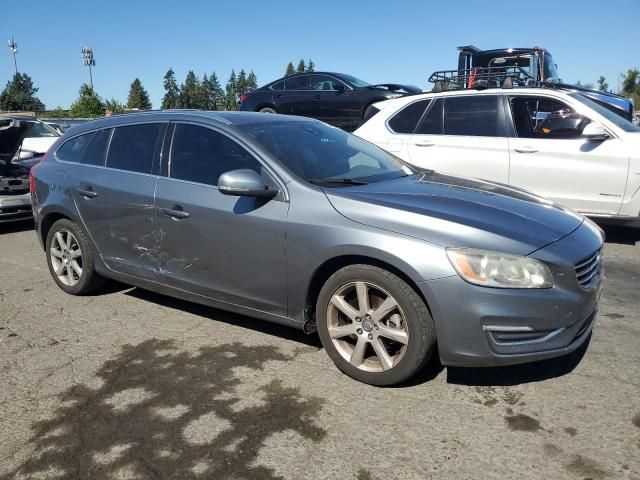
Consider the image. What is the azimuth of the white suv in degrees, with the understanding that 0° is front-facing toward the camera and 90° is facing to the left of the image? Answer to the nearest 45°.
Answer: approximately 270°

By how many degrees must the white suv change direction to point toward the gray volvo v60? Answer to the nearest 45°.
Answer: approximately 90° to its right

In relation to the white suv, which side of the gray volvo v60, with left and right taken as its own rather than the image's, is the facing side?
left

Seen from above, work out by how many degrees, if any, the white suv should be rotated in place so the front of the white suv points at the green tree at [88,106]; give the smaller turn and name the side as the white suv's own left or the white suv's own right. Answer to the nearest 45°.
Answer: approximately 135° to the white suv's own left

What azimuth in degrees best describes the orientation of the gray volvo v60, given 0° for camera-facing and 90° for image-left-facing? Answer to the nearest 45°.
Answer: approximately 315°

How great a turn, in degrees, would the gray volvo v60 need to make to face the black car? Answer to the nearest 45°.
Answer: approximately 135° to its left

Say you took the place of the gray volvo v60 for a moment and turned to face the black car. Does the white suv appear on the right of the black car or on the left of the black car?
right

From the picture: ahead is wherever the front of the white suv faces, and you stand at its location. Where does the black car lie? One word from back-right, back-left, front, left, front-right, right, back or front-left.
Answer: back-left
